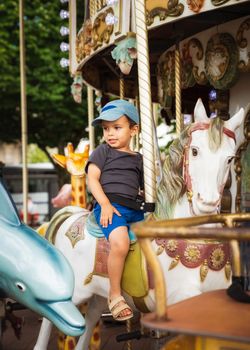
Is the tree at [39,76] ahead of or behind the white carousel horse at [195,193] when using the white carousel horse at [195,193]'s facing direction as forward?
behind

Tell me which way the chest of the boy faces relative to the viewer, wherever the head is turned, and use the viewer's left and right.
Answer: facing the viewer

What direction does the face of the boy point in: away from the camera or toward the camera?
toward the camera

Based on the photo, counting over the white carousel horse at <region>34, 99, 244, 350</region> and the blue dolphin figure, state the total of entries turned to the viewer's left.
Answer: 0

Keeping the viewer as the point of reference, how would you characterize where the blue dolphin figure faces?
facing the viewer and to the right of the viewer

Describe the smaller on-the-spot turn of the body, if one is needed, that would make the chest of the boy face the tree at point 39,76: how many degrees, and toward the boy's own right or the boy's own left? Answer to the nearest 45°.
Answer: approximately 180°

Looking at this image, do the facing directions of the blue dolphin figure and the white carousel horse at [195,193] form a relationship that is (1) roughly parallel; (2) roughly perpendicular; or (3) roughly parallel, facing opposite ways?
roughly parallel

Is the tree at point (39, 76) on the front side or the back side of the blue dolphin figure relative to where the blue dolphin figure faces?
on the back side

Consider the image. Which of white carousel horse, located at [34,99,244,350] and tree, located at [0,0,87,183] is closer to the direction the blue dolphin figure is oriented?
the white carousel horse

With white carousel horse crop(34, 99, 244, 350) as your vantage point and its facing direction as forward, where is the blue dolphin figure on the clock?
The blue dolphin figure is roughly at 4 o'clock from the white carousel horse.

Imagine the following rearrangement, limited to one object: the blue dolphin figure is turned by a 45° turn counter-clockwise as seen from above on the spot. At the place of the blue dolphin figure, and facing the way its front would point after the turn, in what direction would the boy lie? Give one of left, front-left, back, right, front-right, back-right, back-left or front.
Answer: front-left
